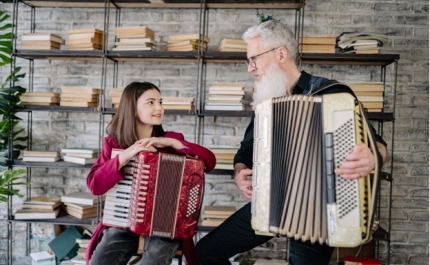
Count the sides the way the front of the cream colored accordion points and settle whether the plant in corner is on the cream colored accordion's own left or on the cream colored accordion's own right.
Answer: on the cream colored accordion's own right

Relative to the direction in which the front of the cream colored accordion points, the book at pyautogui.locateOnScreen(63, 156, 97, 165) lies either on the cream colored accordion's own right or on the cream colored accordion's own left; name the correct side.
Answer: on the cream colored accordion's own right

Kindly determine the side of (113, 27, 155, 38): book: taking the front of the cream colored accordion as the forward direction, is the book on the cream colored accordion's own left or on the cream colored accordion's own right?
on the cream colored accordion's own right

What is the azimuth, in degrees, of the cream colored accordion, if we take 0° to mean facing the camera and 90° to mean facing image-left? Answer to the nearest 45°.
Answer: approximately 0°

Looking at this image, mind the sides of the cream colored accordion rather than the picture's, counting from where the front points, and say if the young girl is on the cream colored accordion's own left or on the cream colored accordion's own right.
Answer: on the cream colored accordion's own right

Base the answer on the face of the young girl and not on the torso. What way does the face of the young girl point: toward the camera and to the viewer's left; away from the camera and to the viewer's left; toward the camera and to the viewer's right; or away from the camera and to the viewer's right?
toward the camera and to the viewer's right

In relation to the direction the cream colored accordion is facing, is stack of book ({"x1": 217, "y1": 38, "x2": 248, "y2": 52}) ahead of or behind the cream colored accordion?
behind

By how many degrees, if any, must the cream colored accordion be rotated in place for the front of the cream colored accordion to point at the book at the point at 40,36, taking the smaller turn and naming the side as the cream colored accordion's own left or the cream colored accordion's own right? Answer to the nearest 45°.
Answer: approximately 135° to the cream colored accordion's own right

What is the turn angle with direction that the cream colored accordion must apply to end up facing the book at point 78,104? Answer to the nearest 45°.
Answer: approximately 135° to its right

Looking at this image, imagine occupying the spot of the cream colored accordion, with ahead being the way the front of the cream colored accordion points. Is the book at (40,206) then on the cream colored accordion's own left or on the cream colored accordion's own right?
on the cream colored accordion's own right
